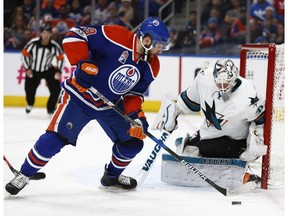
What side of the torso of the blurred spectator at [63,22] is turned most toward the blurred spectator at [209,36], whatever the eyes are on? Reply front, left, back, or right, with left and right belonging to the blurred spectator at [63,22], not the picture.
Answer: left

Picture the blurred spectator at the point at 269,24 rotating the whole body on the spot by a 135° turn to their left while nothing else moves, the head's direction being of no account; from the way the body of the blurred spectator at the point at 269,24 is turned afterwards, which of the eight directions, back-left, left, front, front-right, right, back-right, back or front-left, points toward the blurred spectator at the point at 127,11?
back-left

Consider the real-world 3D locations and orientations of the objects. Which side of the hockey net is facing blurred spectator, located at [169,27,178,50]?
right

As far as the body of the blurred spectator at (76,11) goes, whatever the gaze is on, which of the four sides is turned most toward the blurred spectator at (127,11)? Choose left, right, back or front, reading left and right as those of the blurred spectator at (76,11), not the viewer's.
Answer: left

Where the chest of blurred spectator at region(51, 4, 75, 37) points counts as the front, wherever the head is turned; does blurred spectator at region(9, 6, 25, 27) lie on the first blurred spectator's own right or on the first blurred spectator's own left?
on the first blurred spectator's own right

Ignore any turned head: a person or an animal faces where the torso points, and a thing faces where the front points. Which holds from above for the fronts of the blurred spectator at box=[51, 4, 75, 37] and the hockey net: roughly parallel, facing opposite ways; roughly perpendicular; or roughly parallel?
roughly perpendicular
